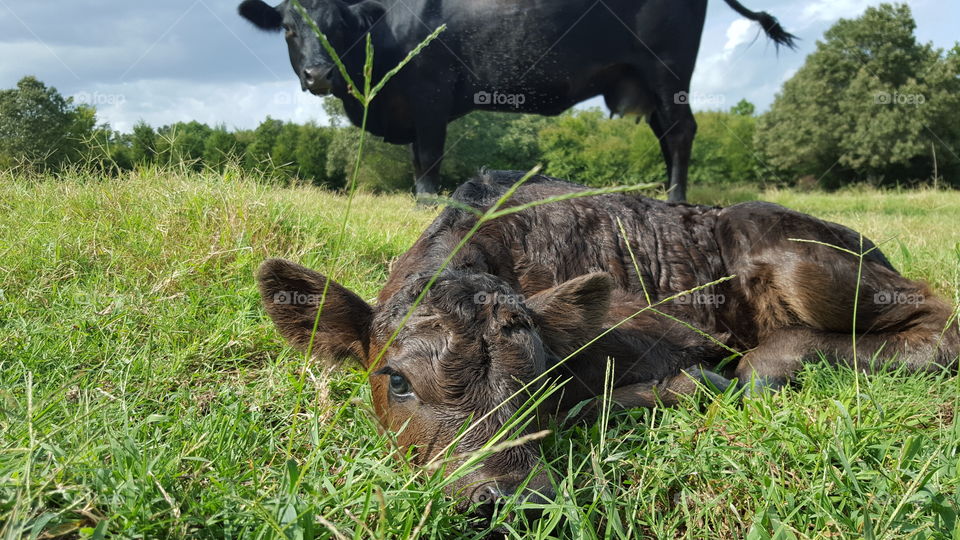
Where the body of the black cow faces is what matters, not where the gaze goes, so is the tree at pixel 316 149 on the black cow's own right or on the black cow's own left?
on the black cow's own right

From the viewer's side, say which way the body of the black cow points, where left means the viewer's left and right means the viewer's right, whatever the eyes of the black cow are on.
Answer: facing to the left of the viewer

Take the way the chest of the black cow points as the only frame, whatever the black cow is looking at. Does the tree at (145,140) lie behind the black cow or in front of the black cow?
in front

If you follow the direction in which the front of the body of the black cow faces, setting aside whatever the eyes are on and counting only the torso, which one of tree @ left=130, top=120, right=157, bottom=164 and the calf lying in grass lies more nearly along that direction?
the tree

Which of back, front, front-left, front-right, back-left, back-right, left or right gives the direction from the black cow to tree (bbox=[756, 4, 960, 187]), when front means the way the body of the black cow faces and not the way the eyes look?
back-right

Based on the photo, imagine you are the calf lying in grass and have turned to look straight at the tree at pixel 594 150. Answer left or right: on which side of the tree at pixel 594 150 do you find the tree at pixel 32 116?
left

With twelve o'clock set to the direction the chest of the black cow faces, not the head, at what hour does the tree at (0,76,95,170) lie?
The tree is roughly at 1 o'clock from the black cow.

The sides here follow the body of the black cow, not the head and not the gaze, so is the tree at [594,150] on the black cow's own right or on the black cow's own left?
on the black cow's own right

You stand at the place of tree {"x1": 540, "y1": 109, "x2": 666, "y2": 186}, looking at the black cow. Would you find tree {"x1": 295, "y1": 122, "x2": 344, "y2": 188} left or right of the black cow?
right
